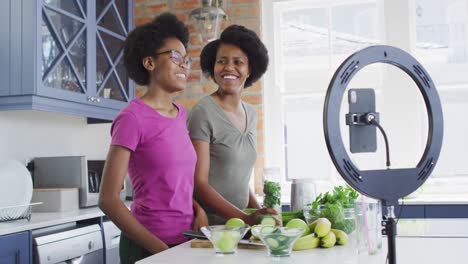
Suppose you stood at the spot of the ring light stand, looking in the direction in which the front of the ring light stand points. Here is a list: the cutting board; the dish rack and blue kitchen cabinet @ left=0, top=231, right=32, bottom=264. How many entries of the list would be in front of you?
3

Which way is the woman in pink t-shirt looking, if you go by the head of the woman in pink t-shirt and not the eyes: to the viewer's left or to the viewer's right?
to the viewer's right

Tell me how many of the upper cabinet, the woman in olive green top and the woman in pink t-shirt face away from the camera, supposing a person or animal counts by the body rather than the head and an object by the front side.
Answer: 0

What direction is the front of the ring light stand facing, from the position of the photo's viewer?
facing away from the viewer and to the left of the viewer

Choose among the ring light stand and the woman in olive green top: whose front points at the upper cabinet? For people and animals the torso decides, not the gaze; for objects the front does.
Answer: the ring light stand

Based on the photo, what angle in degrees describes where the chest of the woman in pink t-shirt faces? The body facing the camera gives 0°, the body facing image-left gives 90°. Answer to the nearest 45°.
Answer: approximately 315°

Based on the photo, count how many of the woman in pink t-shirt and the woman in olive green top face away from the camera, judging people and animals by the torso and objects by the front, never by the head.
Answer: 0

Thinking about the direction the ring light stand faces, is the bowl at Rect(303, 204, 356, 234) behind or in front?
in front

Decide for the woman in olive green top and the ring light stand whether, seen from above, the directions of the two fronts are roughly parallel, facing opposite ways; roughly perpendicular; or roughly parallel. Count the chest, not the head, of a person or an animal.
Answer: roughly parallel, facing opposite ways

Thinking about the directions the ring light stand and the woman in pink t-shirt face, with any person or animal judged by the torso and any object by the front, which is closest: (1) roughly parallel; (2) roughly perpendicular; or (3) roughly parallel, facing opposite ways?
roughly parallel, facing opposite ways

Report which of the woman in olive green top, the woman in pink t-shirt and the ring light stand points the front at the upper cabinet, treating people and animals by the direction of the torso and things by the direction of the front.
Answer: the ring light stand

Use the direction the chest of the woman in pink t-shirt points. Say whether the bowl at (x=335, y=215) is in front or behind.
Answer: in front
